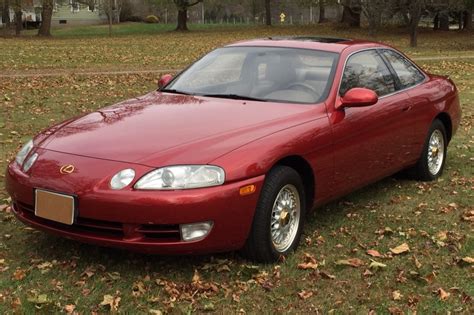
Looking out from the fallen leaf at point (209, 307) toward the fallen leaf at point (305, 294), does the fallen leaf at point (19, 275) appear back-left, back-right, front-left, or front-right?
back-left

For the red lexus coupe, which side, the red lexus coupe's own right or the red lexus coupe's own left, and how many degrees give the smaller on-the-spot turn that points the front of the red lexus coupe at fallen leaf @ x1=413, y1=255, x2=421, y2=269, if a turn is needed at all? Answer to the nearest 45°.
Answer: approximately 135° to the red lexus coupe's own left

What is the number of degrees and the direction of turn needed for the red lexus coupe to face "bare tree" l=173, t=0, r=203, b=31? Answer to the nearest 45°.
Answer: approximately 135° to its right

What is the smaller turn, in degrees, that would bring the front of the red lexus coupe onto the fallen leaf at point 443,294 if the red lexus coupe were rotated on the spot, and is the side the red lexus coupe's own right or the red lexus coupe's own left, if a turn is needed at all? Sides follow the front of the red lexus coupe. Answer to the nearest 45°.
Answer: approximately 90° to the red lexus coupe's own left

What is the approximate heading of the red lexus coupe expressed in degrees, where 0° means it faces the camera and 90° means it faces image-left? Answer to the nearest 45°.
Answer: approximately 45°

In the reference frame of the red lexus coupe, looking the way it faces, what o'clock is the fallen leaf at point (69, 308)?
The fallen leaf is roughly at 12 o'clock from the red lexus coupe.

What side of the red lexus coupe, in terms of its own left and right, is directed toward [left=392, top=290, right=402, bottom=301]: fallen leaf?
left
